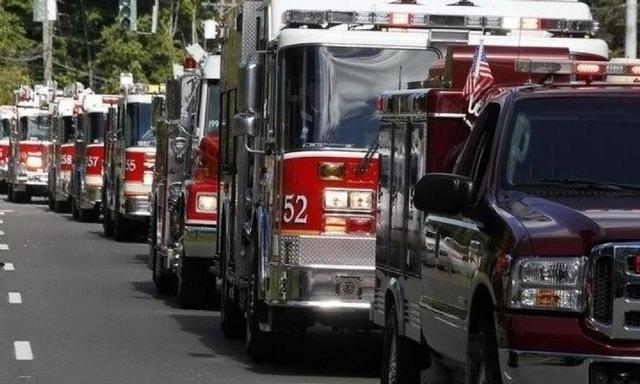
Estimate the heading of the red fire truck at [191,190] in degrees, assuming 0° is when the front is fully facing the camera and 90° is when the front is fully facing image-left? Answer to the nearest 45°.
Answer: approximately 0°

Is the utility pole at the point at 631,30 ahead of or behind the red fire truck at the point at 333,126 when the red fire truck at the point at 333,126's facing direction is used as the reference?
behind

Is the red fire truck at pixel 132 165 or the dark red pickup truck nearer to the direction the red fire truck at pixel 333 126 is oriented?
the dark red pickup truck

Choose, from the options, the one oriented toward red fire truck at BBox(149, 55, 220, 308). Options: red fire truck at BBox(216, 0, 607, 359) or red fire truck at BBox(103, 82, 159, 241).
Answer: red fire truck at BBox(103, 82, 159, 241)

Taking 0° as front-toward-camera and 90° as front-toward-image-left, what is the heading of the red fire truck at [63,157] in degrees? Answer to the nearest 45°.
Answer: approximately 0°

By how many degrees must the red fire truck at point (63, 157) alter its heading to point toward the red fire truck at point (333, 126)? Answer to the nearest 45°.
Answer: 0° — it already faces it

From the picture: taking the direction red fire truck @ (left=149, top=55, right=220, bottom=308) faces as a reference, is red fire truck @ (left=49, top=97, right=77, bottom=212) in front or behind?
behind

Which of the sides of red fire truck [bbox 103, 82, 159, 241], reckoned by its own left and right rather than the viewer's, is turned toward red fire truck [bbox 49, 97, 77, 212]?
back

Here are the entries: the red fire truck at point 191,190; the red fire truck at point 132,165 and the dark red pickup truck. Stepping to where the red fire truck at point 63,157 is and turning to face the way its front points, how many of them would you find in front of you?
3
